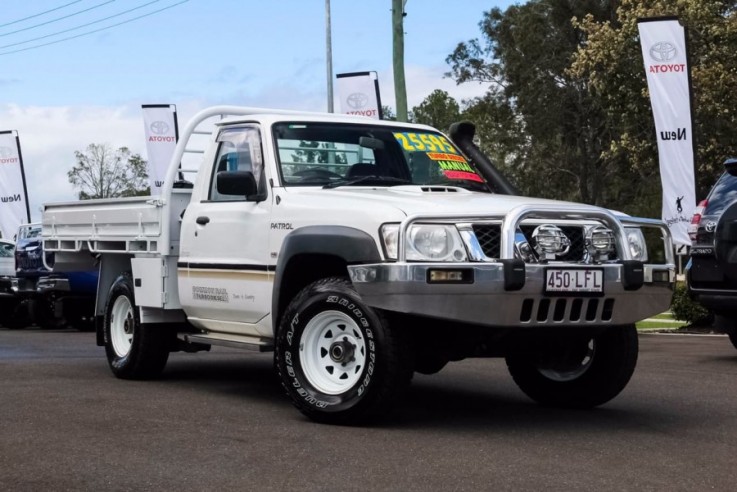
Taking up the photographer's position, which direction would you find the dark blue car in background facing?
facing the viewer and to the left of the viewer

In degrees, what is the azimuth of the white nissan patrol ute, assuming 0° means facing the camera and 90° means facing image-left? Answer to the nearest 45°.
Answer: approximately 315°

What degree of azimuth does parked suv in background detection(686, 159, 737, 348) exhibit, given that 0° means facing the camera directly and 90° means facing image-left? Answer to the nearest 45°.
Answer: approximately 225°
